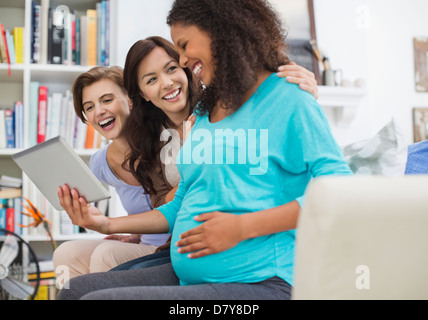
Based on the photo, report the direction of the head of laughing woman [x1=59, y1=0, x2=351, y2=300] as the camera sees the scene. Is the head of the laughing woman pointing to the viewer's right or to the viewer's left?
to the viewer's left

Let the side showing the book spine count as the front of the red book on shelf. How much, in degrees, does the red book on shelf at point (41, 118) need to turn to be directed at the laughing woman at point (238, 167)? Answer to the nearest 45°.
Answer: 0° — it already faces them
